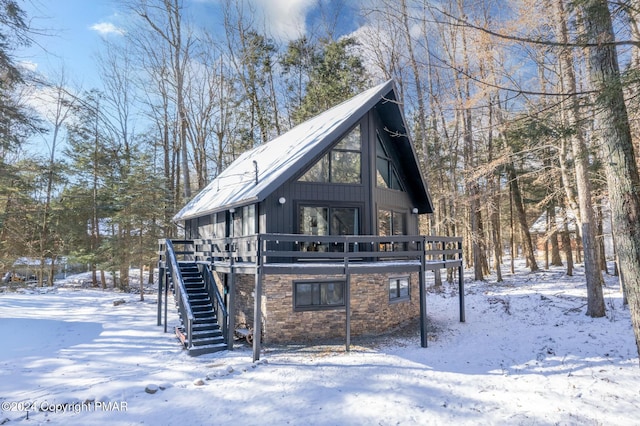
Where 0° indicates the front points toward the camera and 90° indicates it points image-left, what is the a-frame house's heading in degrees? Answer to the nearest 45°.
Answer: approximately 315°

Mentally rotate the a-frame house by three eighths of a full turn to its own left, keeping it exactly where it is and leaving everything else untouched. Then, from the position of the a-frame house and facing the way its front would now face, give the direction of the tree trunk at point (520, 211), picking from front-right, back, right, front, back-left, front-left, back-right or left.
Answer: front-right

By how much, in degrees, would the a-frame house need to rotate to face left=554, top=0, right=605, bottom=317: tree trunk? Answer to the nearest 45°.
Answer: approximately 45° to its left

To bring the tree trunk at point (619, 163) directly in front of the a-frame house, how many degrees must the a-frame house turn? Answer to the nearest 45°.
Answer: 0° — it already faces it
